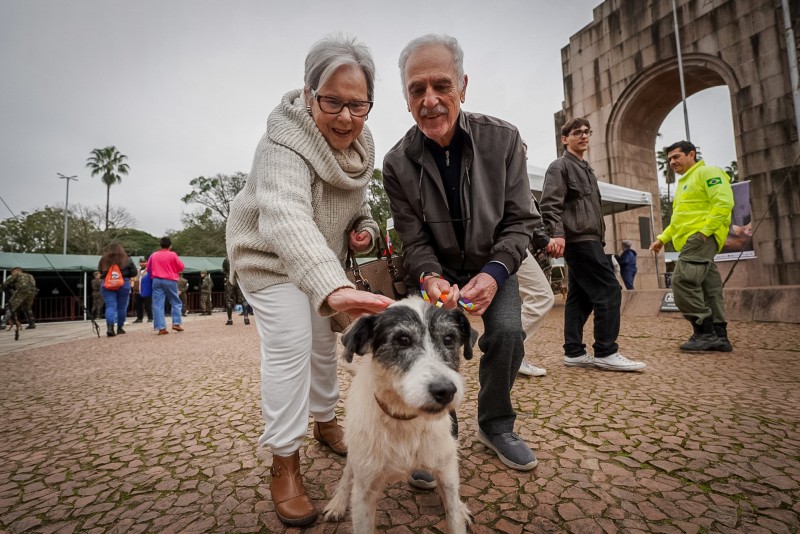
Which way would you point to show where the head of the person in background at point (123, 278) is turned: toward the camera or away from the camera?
away from the camera

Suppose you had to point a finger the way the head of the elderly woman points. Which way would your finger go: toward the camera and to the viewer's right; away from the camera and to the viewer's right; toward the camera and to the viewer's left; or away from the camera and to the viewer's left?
toward the camera and to the viewer's right

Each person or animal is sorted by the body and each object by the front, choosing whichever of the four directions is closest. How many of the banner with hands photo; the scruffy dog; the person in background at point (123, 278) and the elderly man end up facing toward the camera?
3

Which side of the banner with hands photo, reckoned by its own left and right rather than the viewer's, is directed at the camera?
front

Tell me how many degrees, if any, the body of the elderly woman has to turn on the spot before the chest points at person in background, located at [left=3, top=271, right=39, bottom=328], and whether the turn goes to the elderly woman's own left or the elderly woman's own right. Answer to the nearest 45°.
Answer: approximately 180°

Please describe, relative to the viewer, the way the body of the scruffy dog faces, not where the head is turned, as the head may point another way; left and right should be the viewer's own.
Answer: facing the viewer

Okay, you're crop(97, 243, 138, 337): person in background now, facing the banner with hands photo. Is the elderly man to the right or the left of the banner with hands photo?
right

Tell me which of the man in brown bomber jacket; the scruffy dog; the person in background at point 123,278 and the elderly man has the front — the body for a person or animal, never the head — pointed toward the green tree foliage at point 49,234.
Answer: the person in background

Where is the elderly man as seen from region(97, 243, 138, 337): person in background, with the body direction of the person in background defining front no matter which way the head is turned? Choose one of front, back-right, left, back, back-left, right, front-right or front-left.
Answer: back

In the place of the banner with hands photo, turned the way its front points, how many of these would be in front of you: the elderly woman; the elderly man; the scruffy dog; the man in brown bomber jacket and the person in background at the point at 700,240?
5

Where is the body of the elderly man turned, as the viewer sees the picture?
toward the camera

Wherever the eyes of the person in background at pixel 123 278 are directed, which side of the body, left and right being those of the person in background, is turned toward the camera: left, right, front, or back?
back

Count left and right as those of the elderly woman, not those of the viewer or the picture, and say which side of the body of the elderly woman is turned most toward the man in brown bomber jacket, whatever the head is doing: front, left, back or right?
left

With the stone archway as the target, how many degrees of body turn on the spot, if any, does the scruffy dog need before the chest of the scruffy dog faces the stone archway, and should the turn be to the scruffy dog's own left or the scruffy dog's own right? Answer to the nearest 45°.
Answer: approximately 135° to the scruffy dog's own left
